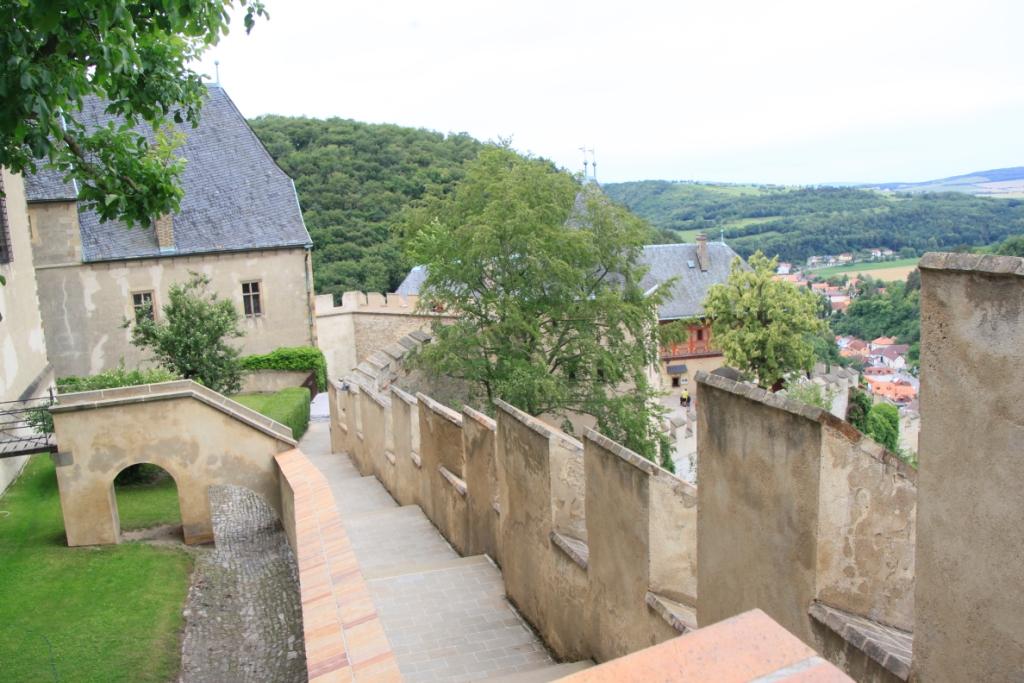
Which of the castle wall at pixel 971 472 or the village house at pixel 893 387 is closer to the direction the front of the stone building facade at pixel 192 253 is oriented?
the castle wall

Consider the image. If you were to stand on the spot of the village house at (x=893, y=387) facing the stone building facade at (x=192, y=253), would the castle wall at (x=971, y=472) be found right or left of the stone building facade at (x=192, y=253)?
left

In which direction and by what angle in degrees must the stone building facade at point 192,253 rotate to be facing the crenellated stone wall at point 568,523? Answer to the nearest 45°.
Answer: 0° — it already faces it

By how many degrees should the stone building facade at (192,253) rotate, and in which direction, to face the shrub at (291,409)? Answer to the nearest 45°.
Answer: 0° — it already faces it

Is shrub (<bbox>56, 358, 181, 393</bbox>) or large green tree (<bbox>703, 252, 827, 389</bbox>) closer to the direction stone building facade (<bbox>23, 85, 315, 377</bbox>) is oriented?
the shrub

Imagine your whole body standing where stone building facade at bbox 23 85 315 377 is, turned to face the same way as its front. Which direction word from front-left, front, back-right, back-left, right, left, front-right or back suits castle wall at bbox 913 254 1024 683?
front

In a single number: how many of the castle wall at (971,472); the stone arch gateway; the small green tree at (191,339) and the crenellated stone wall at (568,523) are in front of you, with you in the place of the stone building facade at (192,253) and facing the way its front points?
4

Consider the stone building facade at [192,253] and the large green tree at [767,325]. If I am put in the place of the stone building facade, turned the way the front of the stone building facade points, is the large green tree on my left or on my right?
on my left

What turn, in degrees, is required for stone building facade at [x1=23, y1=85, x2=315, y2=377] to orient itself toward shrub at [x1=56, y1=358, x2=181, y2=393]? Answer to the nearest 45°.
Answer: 0° — it already faces it

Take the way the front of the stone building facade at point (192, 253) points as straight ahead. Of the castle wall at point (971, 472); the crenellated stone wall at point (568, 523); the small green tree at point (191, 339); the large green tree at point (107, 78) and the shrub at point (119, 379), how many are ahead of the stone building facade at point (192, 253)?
5

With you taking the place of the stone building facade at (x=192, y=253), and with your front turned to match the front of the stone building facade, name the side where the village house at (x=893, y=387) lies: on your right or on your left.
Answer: on your left

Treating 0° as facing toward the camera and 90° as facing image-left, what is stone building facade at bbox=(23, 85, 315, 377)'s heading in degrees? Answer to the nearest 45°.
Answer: approximately 0°
